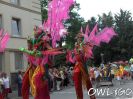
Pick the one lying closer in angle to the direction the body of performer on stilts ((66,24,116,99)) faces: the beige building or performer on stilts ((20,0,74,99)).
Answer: the performer on stilts

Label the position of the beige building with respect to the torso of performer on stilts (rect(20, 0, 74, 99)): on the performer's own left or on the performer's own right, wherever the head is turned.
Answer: on the performer's own right

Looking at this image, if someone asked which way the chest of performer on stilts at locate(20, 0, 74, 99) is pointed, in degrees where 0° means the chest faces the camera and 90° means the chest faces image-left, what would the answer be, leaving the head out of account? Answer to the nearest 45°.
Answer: approximately 45°

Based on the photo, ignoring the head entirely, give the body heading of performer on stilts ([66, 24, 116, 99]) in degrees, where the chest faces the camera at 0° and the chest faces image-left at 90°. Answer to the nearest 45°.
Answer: approximately 45°
